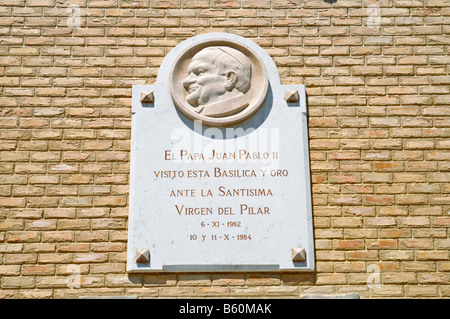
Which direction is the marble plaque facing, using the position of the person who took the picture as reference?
facing the viewer
